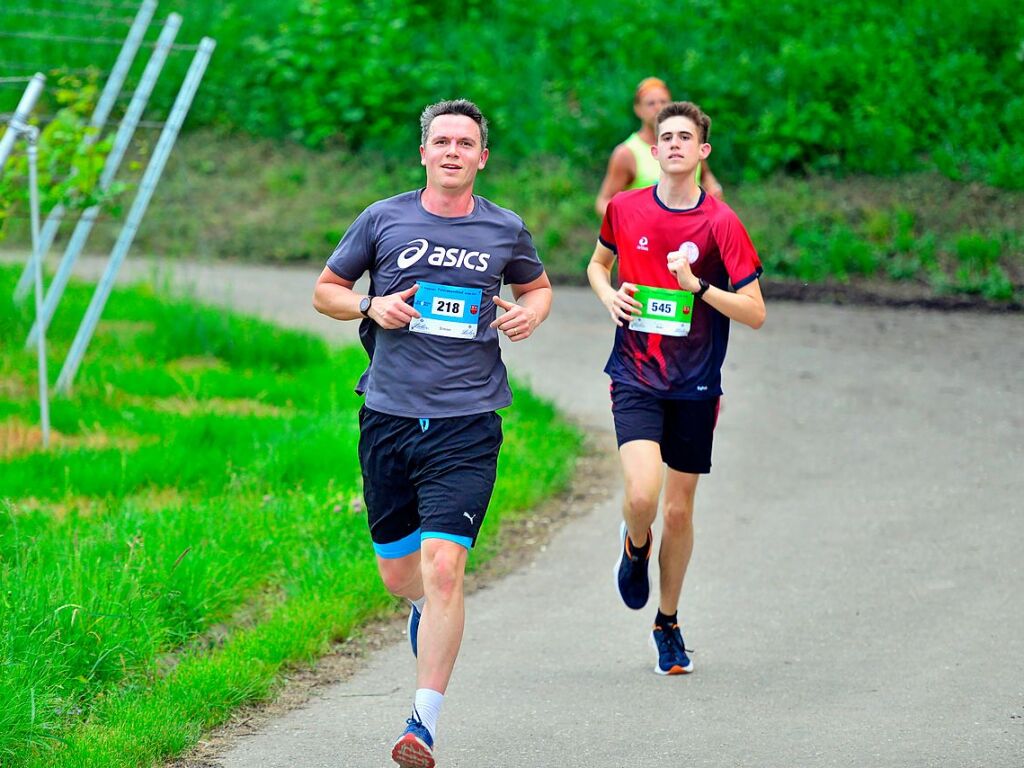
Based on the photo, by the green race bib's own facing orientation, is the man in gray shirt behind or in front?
in front

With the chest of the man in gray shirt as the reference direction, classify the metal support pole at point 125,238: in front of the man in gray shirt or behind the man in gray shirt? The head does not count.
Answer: behind

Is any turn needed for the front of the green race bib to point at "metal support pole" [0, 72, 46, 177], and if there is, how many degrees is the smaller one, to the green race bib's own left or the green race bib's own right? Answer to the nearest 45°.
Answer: approximately 135° to the green race bib's own right

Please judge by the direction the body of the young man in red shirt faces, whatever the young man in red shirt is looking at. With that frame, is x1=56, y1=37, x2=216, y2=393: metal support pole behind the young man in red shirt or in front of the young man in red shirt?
behind

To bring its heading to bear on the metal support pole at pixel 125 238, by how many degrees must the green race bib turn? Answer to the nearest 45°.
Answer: approximately 135° to its right

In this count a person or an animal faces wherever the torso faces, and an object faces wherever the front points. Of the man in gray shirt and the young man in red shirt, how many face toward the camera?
2

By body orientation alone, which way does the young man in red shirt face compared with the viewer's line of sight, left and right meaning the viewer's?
facing the viewer

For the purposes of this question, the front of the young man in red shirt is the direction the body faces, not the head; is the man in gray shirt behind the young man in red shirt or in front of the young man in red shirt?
in front

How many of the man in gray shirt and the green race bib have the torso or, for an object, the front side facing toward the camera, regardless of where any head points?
2

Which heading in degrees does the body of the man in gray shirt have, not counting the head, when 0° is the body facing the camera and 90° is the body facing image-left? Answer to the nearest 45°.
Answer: approximately 0°
